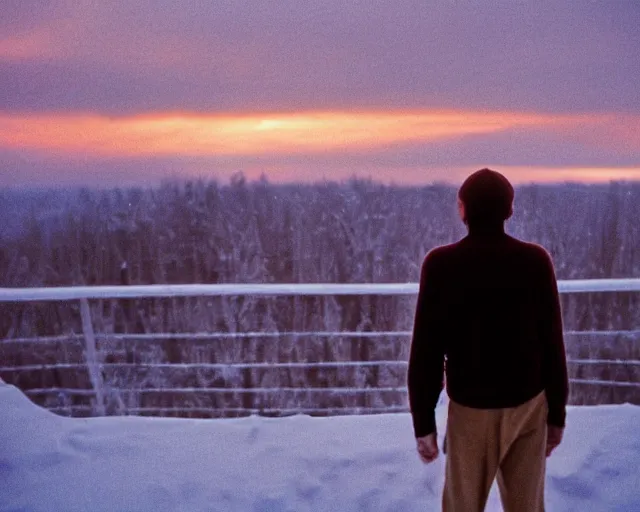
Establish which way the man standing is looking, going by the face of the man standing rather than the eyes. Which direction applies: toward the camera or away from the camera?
away from the camera

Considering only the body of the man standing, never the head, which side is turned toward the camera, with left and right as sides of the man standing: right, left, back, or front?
back
